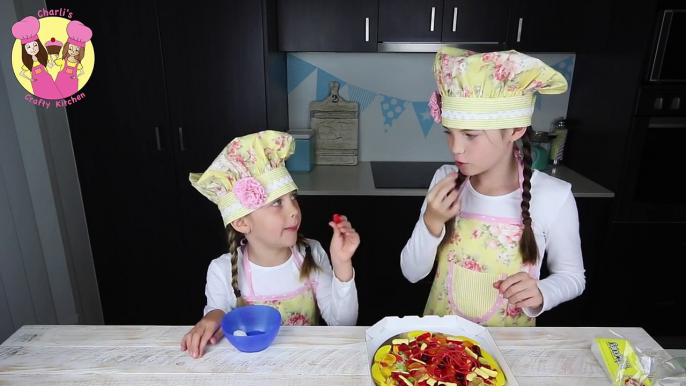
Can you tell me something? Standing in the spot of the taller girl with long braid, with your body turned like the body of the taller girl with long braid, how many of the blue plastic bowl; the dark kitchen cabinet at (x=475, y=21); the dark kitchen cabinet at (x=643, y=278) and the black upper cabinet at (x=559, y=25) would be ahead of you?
1

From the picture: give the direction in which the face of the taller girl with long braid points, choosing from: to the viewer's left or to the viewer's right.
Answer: to the viewer's left

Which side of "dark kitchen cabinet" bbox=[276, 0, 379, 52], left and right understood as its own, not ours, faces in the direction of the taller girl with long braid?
front

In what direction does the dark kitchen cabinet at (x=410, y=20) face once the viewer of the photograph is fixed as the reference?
facing the viewer

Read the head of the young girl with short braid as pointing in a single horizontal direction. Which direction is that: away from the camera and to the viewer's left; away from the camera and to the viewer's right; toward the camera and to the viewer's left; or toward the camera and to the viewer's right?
toward the camera and to the viewer's right

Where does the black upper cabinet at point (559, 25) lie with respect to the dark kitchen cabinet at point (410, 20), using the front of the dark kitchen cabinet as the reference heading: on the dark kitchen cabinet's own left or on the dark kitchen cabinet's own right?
on the dark kitchen cabinet's own left

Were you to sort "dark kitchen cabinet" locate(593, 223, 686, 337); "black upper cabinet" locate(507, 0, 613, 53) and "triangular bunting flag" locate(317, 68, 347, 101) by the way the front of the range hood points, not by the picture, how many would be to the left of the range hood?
2

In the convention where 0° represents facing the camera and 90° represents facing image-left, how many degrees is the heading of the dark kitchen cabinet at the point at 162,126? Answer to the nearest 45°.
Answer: approximately 0°

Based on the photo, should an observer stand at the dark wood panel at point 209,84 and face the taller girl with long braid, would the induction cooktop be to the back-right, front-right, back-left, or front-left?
front-left

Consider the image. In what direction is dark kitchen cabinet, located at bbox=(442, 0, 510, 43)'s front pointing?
toward the camera

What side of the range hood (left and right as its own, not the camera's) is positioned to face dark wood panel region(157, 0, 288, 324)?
right

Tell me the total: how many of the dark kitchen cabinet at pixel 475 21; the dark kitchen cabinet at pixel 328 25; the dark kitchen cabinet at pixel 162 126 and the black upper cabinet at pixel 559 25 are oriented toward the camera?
4
